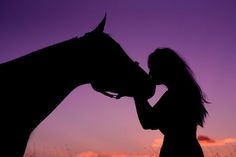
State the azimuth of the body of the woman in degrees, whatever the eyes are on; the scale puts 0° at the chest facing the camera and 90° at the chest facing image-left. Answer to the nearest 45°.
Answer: approximately 90°

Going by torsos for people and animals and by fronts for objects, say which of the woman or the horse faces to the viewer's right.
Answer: the horse

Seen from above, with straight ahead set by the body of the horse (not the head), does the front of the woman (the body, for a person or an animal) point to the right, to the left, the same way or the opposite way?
the opposite way

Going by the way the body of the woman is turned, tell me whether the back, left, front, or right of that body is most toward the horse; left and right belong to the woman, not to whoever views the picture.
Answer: front

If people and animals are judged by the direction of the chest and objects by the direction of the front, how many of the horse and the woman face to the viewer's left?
1

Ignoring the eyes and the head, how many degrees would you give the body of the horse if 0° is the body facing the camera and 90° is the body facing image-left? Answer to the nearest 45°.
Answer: approximately 270°

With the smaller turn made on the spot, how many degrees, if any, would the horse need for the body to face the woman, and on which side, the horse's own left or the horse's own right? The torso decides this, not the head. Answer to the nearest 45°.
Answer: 0° — it already faces them

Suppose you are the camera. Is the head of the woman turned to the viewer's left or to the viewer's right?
to the viewer's left
